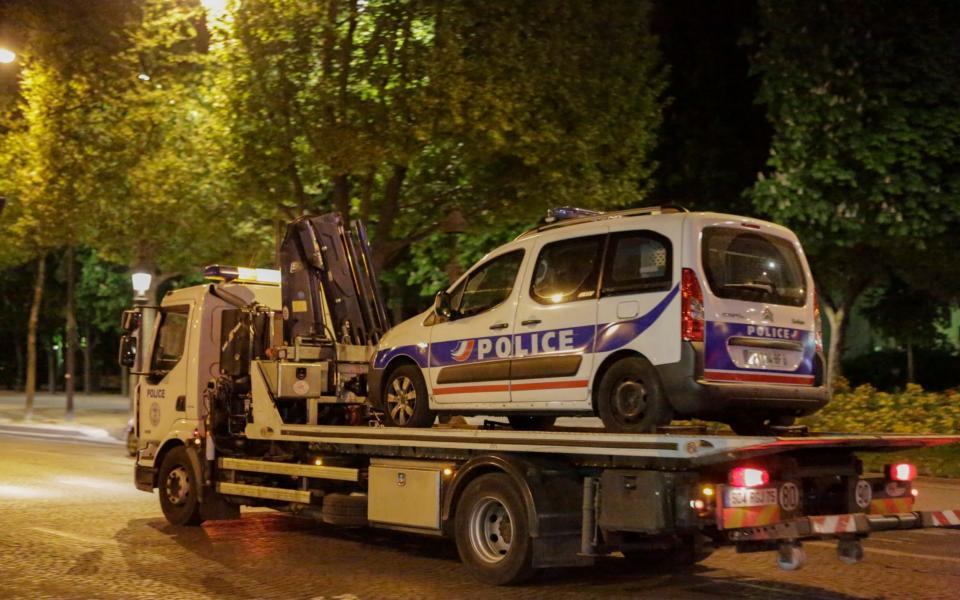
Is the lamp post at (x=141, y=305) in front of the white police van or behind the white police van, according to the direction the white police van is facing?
in front

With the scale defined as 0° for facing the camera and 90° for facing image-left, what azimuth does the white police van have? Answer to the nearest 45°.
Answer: approximately 135°

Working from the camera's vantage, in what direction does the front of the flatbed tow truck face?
facing away from the viewer and to the left of the viewer

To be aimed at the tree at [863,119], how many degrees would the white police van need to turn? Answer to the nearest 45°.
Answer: approximately 45° to its right
